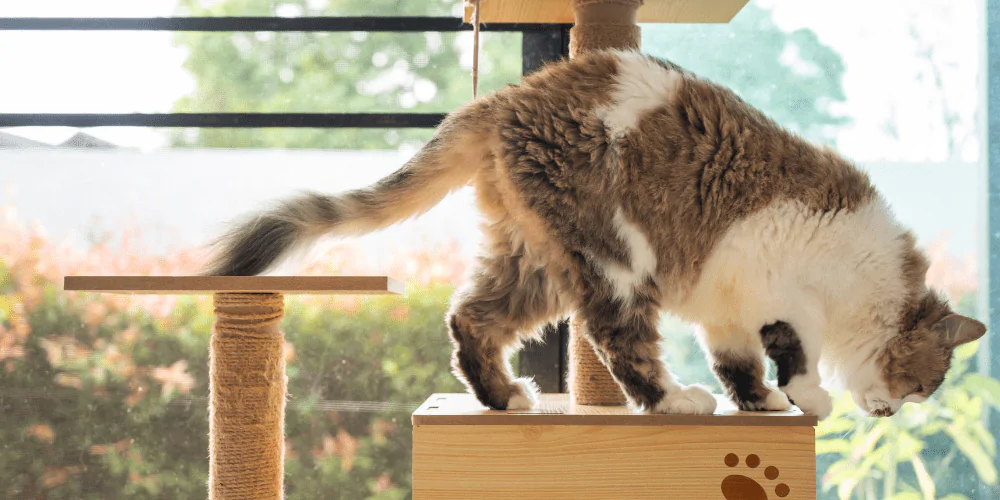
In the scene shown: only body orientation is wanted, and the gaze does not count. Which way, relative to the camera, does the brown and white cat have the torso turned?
to the viewer's right
